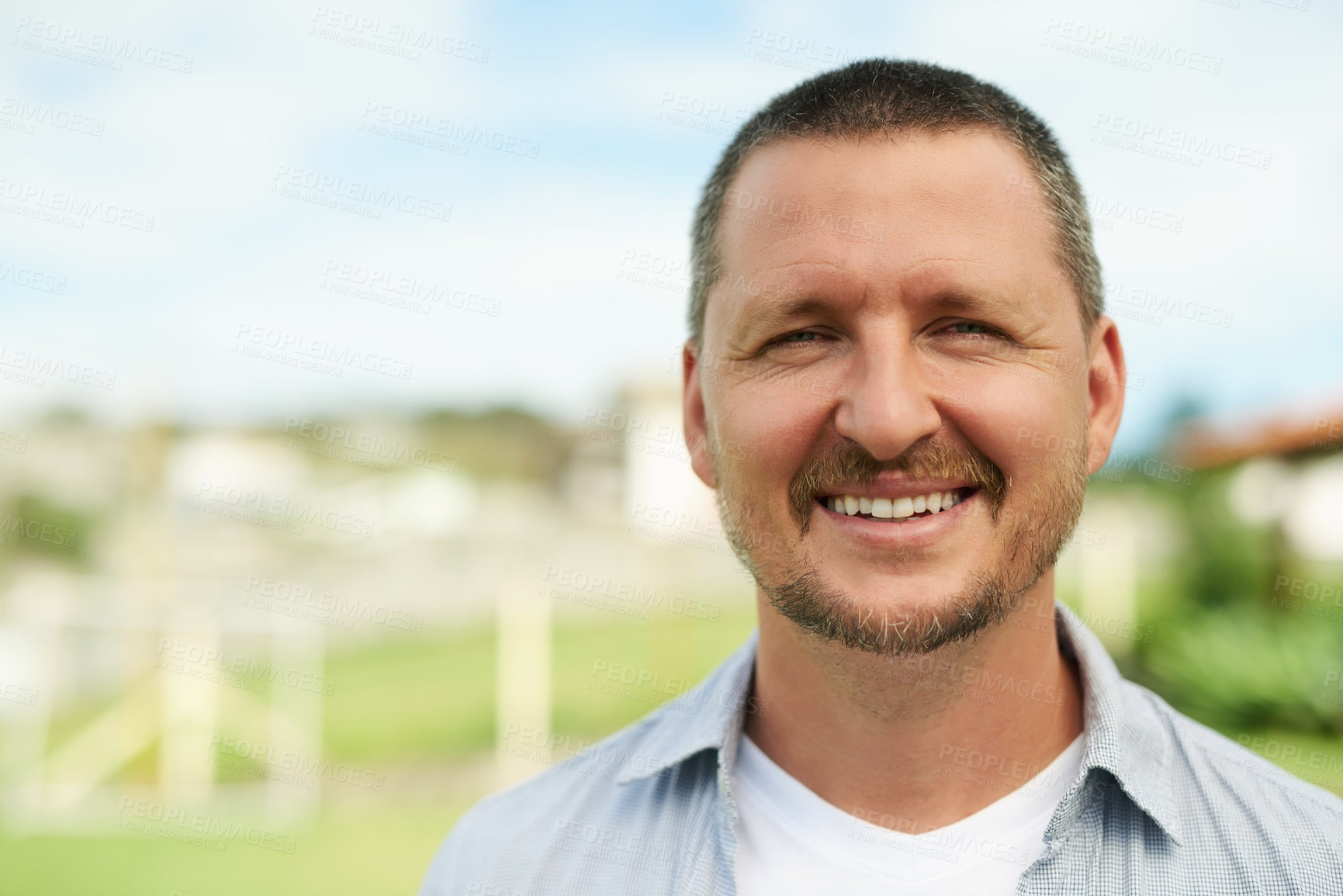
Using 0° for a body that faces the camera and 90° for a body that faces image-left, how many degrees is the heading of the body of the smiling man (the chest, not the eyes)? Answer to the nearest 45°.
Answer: approximately 0°
